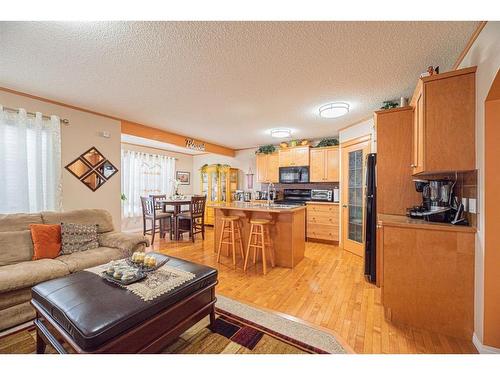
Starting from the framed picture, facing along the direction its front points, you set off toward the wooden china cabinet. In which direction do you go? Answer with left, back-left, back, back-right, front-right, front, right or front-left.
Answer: front-left

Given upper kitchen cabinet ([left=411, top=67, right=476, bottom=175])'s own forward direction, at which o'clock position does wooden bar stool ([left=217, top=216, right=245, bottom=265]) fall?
The wooden bar stool is roughly at 12 o'clock from the upper kitchen cabinet.

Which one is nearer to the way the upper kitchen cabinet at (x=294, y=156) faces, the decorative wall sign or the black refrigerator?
the black refrigerator

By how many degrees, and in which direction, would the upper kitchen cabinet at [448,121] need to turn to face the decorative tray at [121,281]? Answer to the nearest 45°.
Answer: approximately 45° to its left

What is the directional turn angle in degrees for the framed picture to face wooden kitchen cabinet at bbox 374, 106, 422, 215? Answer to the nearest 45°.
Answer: approximately 45° to its left

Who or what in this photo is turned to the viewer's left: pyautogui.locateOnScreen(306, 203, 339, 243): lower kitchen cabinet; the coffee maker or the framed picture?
the coffee maker

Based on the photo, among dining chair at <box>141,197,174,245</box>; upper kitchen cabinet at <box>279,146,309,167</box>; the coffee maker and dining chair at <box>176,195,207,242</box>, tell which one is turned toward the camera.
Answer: the upper kitchen cabinet
